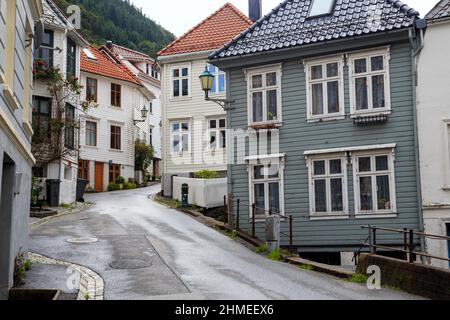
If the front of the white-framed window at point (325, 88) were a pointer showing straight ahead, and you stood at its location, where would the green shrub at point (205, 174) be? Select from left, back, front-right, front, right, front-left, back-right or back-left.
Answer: back-right

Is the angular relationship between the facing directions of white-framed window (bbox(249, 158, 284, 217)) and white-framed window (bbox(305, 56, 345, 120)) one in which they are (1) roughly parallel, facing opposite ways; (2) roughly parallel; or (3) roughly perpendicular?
roughly parallel

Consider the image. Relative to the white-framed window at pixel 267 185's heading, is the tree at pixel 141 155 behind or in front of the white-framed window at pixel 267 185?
behind

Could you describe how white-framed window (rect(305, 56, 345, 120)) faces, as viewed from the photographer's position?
facing the viewer

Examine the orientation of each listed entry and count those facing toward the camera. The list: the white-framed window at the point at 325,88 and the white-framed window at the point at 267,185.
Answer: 2

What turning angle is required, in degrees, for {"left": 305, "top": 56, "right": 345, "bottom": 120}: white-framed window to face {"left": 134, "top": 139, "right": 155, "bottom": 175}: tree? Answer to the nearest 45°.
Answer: approximately 135° to its right

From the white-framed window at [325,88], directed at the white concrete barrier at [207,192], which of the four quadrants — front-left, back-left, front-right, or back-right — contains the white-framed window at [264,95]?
front-left
